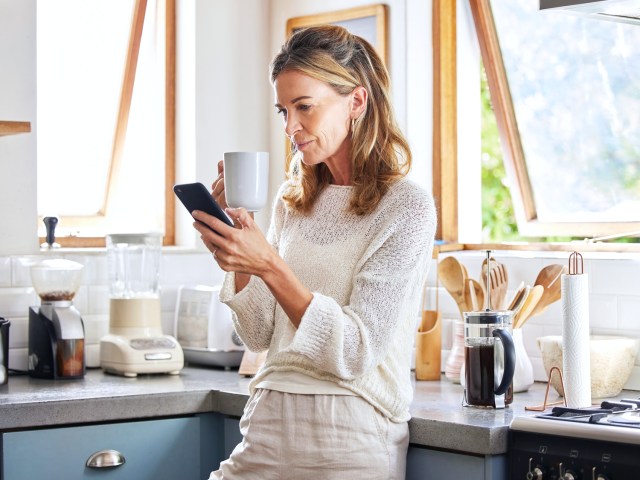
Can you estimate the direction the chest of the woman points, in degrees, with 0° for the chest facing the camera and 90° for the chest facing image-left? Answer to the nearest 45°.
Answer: approximately 45°

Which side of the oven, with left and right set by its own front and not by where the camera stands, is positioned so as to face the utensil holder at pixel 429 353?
right

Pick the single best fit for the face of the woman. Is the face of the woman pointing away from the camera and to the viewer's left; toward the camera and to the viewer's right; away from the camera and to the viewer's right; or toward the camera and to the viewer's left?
toward the camera and to the viewer's left

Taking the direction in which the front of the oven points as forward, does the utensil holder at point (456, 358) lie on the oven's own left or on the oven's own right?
on the oven's own right

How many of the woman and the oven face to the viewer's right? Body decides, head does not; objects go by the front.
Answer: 0

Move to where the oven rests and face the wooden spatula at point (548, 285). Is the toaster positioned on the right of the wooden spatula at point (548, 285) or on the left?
left

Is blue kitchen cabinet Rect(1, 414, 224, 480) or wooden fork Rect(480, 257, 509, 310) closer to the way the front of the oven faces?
the blue kitchen cabinet
